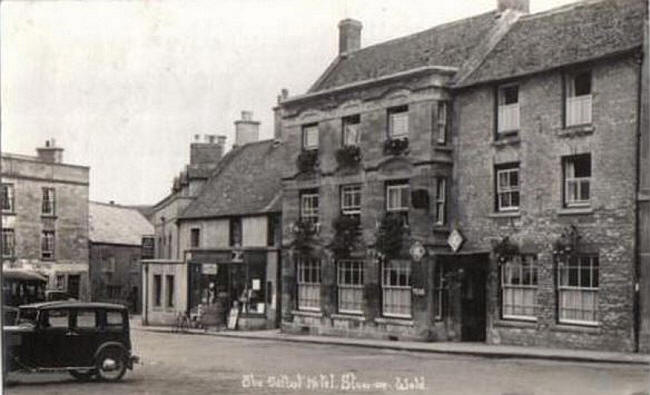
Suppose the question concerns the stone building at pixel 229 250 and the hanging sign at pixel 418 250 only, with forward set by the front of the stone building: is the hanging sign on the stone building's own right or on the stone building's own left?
on the stone building's own left

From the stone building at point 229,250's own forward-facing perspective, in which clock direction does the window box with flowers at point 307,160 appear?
The window box with flowers is roughly at 10 o'clock from the stone building.

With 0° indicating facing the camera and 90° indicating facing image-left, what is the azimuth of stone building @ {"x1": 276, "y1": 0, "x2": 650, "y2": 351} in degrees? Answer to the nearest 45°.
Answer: approximately 45°

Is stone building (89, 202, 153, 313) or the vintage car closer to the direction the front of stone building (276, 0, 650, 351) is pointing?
the vintage car

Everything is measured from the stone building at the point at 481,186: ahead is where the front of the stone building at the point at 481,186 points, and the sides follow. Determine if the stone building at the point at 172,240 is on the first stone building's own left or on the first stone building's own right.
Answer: on the first stone building's own right

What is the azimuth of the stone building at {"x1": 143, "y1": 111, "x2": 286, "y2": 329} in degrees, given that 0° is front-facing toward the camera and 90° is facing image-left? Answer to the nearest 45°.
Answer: approximately 45°

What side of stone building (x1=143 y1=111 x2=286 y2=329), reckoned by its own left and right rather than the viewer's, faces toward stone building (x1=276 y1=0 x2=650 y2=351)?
left

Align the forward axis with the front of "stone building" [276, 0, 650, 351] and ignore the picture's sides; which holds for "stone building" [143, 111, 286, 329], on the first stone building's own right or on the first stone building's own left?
on the first stone building's own right
